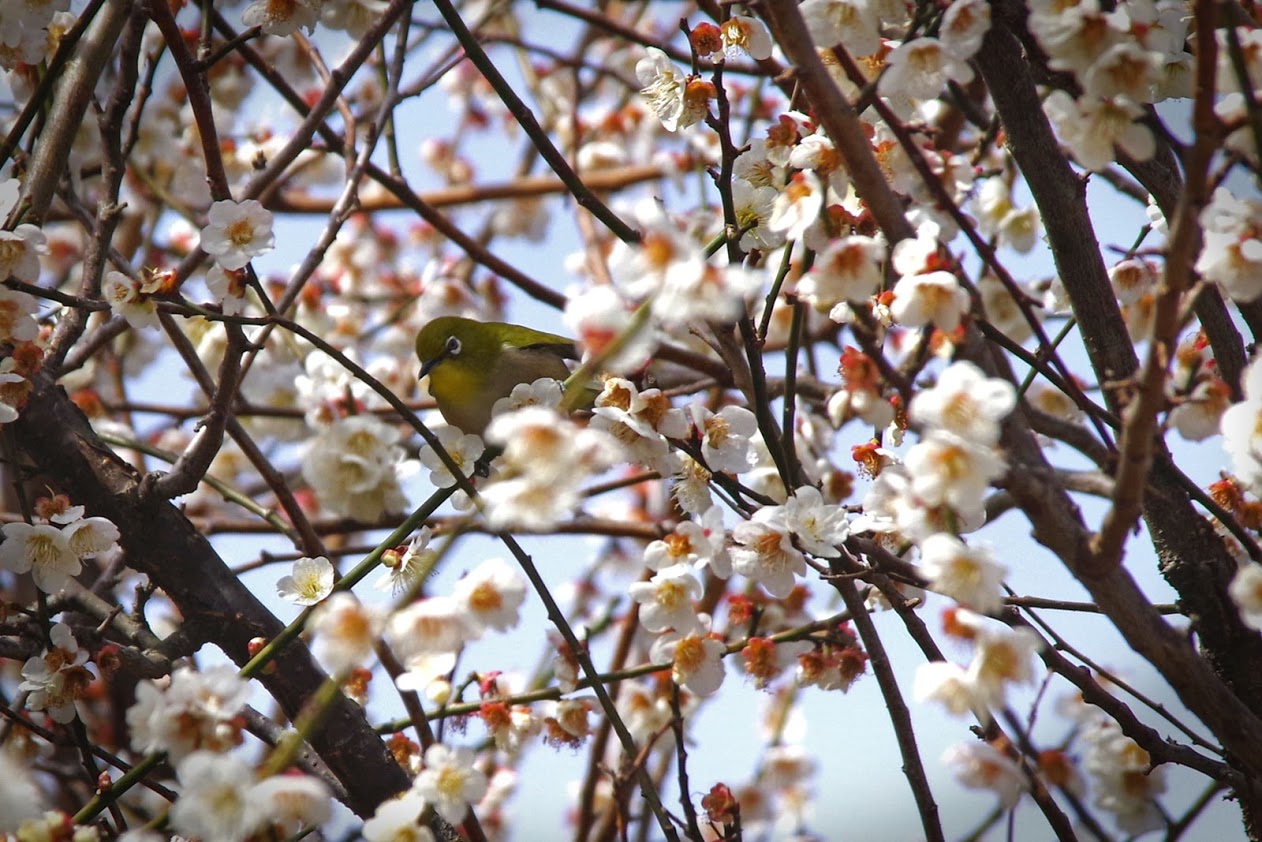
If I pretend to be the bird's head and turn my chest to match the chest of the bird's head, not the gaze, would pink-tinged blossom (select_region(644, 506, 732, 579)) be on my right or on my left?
on my left

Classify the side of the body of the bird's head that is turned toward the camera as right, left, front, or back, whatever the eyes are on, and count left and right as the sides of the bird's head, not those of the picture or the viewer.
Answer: left
